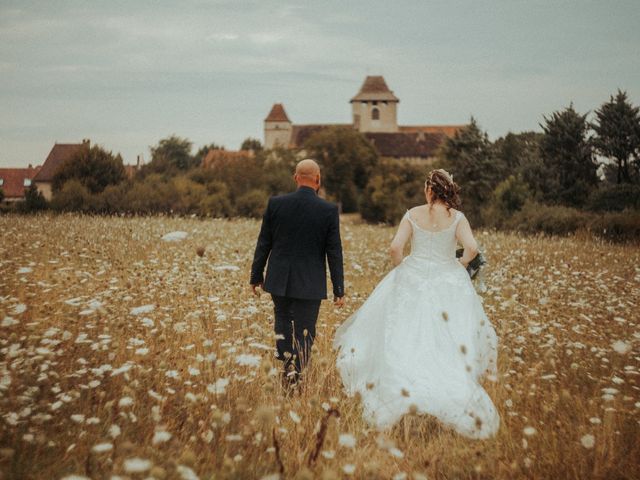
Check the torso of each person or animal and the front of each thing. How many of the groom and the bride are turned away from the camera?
2

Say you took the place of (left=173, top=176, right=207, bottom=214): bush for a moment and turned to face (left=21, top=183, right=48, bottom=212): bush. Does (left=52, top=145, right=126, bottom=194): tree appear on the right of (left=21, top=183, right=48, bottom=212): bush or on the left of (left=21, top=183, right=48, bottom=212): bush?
right

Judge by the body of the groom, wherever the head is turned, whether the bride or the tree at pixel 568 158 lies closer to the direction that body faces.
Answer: the tree

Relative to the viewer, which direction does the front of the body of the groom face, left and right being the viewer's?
facing away from the viewer

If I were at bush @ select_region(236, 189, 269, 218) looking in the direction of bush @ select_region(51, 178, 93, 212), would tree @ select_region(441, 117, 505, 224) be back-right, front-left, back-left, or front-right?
back-left

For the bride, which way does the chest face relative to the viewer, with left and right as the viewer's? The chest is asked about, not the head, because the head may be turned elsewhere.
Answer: facing away from the viewer

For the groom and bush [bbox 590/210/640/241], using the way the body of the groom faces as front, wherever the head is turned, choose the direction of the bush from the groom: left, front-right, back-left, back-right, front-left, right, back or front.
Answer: front-right

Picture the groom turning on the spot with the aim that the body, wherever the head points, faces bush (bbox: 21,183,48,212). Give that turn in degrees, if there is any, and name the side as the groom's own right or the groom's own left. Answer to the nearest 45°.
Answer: approximately 45° to the groom's own left
